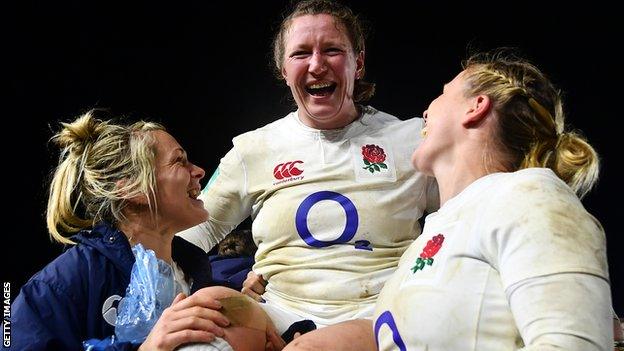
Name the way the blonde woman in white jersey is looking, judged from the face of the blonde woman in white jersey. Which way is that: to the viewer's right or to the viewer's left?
to the viewer's left

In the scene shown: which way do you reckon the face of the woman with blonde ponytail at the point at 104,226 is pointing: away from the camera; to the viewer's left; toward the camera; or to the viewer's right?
to the viewer's right

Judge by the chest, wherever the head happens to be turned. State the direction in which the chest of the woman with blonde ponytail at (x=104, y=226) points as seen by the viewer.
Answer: to the viewer's right
